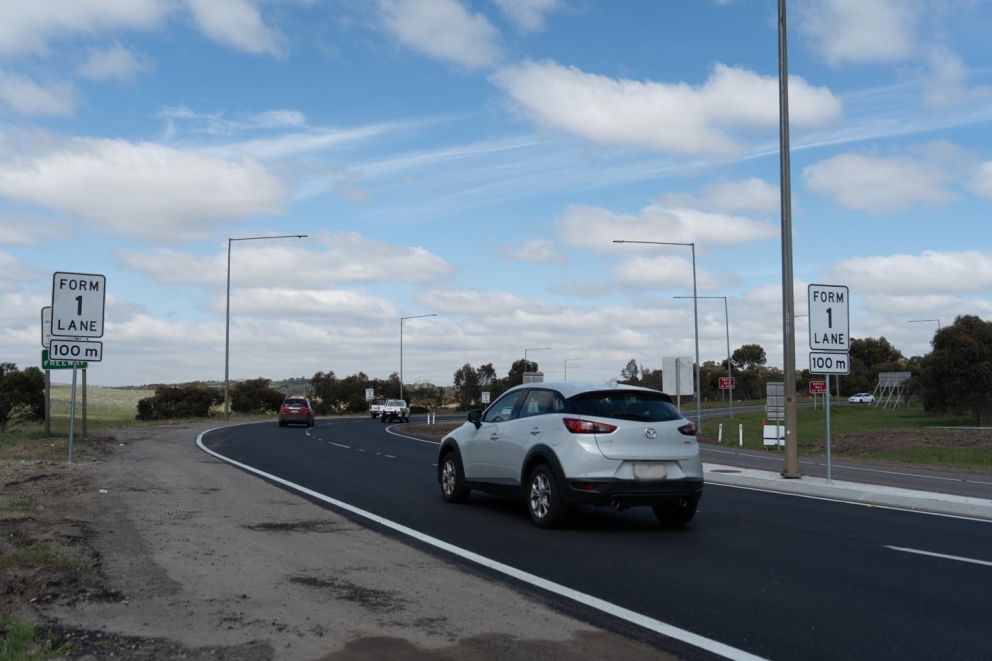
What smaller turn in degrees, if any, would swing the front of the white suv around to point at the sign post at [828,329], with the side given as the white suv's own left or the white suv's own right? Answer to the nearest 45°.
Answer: approximately 90° to the white suv's own right

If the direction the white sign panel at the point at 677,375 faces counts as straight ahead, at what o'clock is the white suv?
The white suv is roughly at 6 o'clock from the white sign panel.

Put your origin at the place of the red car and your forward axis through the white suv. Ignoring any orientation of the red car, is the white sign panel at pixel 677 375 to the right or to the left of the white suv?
left

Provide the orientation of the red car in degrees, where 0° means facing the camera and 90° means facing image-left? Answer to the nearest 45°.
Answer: approximately 180°

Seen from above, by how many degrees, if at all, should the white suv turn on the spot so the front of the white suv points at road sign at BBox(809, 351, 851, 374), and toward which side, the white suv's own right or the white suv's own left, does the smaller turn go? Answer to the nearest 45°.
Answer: approximately 90° to the white suv's own right

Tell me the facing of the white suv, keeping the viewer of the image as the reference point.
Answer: facing away from the viewer and to the left of the viewer

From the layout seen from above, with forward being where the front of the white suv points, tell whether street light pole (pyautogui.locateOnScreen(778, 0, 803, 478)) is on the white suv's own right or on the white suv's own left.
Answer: on the white suv's own right

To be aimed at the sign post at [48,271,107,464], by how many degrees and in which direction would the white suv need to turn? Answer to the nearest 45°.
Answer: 0° — it already faces it

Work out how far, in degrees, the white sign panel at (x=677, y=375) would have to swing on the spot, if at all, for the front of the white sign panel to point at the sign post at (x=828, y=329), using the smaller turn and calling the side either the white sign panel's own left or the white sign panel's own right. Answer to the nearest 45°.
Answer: approximately 180°

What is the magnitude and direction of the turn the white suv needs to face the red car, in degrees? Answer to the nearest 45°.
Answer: approximately 45° to its right

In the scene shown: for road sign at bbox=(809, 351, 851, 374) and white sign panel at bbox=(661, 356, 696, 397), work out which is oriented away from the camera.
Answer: the white sign panel

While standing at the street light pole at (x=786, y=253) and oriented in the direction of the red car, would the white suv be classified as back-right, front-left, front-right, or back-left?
back-left

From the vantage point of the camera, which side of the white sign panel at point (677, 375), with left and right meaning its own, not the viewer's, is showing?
back

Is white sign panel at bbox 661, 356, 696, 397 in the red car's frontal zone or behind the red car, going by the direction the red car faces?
behind

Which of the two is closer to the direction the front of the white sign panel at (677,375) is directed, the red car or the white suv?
the red car
